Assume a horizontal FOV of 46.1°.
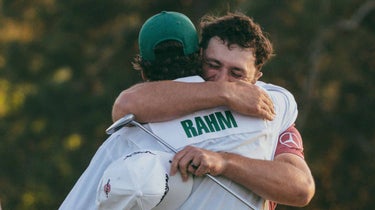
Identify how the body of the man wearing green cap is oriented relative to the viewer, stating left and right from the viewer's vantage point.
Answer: facing away from the viewer
